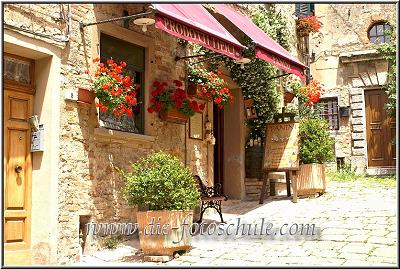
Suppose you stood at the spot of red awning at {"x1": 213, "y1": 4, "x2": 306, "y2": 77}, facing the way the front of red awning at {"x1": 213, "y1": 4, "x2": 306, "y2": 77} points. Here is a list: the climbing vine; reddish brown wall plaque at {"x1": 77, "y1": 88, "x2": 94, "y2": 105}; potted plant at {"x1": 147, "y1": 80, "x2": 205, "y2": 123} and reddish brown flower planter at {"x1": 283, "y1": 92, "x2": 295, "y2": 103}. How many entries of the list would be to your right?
2

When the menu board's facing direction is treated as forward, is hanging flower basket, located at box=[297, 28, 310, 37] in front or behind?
behind

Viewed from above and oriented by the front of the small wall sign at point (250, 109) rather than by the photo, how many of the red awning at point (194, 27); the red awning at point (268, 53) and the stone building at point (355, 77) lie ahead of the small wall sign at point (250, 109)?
2

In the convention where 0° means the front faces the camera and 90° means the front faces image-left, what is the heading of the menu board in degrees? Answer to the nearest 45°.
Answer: approximately 0°

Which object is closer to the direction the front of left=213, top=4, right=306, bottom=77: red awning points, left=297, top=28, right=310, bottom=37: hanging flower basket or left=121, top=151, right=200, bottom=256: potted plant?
the potted plant

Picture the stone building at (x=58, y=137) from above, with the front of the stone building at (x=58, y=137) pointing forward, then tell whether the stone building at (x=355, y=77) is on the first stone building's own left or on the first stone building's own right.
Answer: on the first stone building's own left

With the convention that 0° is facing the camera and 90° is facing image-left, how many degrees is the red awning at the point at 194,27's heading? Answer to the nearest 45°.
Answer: approximately 315°
